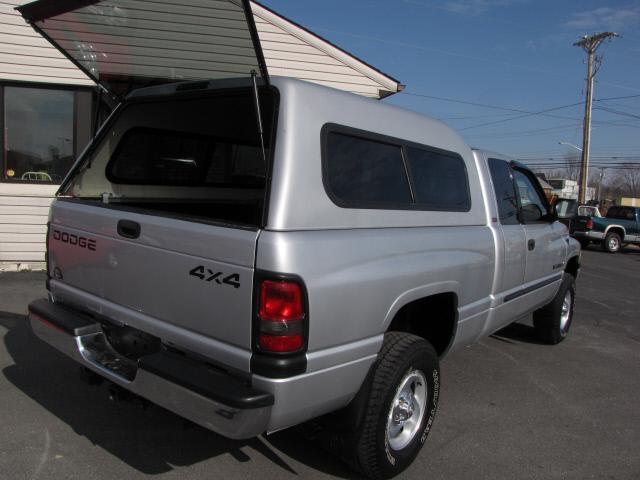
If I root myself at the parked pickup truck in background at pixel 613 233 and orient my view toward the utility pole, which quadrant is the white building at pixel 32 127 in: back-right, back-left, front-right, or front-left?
back-left

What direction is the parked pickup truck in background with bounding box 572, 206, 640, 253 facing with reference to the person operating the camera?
facing away from the viewer and to the right of the viewer

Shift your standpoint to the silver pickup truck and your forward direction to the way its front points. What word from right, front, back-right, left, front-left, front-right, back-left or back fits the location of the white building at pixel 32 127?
left

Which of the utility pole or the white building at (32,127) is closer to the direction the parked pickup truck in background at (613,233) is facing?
the utility pole

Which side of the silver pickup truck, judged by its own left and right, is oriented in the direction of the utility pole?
front

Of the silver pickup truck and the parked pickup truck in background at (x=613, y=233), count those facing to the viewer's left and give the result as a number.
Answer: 0

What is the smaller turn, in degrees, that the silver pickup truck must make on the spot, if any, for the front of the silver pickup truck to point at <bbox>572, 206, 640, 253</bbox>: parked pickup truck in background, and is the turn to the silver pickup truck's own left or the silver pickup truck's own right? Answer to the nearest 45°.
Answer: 0° — it already faces it

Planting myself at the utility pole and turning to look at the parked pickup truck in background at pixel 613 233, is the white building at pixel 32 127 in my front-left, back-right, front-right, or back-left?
front-right

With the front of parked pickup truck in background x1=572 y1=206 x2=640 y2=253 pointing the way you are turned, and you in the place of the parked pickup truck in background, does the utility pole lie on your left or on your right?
on your left

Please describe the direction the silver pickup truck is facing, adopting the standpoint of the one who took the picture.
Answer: facing away from the viewer and to the right of the viewer

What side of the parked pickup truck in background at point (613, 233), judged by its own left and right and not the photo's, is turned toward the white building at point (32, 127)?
back
